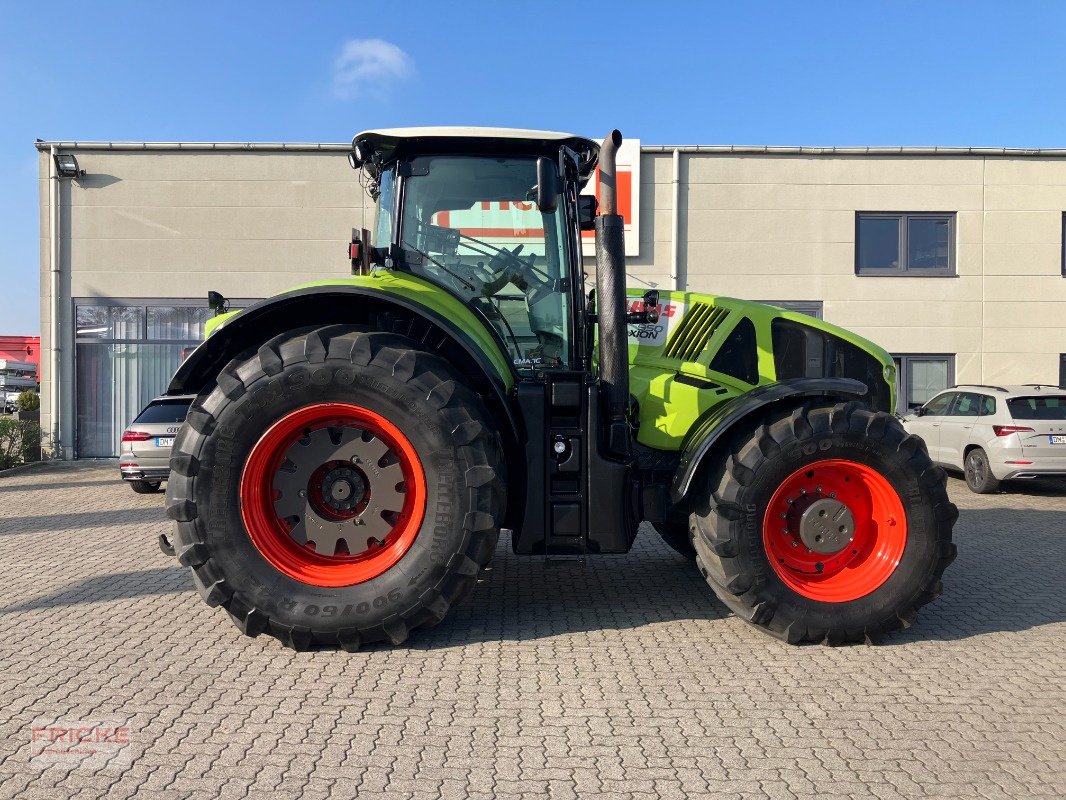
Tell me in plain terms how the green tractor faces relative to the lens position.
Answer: facing to the right of the viewer

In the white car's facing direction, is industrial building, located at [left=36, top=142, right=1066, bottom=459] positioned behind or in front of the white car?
in front

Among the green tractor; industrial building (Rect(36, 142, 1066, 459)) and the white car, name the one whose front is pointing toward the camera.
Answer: the industrial building

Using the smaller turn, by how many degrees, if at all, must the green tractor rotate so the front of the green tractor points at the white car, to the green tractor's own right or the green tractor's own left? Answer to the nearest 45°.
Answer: approximately 45° to the green tractor's own left

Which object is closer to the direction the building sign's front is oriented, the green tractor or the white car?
the green tractor

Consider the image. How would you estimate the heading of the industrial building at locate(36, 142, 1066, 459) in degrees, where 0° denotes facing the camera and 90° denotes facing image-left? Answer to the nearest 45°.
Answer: approximately 0°

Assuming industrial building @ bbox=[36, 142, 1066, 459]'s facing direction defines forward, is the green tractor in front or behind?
in front

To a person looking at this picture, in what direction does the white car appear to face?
facing away from the viewer and to the left of the viewer

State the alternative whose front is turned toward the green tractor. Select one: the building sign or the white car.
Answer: the building sign

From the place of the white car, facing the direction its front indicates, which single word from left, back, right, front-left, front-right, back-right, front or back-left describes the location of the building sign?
front-left

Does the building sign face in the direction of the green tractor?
yes

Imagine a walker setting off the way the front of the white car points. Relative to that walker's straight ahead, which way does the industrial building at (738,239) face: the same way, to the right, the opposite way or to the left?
the opposite way
